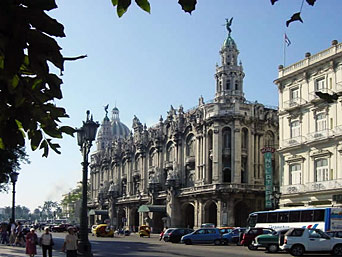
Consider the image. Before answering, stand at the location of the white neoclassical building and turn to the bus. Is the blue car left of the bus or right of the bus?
right

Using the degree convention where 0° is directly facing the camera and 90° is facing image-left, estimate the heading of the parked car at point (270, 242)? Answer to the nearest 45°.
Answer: approximately 45°

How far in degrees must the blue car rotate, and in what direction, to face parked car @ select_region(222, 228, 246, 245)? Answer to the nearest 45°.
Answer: approximately 135° to its right

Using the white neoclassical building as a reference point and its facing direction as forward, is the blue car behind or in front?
in front

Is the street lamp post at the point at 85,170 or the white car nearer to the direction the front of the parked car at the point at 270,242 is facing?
the street lamp post

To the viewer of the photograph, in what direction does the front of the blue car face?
facing to the left of the viewer

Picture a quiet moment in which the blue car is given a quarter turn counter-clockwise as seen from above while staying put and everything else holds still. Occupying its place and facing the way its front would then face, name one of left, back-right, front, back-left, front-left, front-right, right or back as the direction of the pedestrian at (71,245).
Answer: front

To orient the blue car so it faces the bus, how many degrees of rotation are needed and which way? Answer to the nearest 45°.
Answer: approximately 135° to its right
